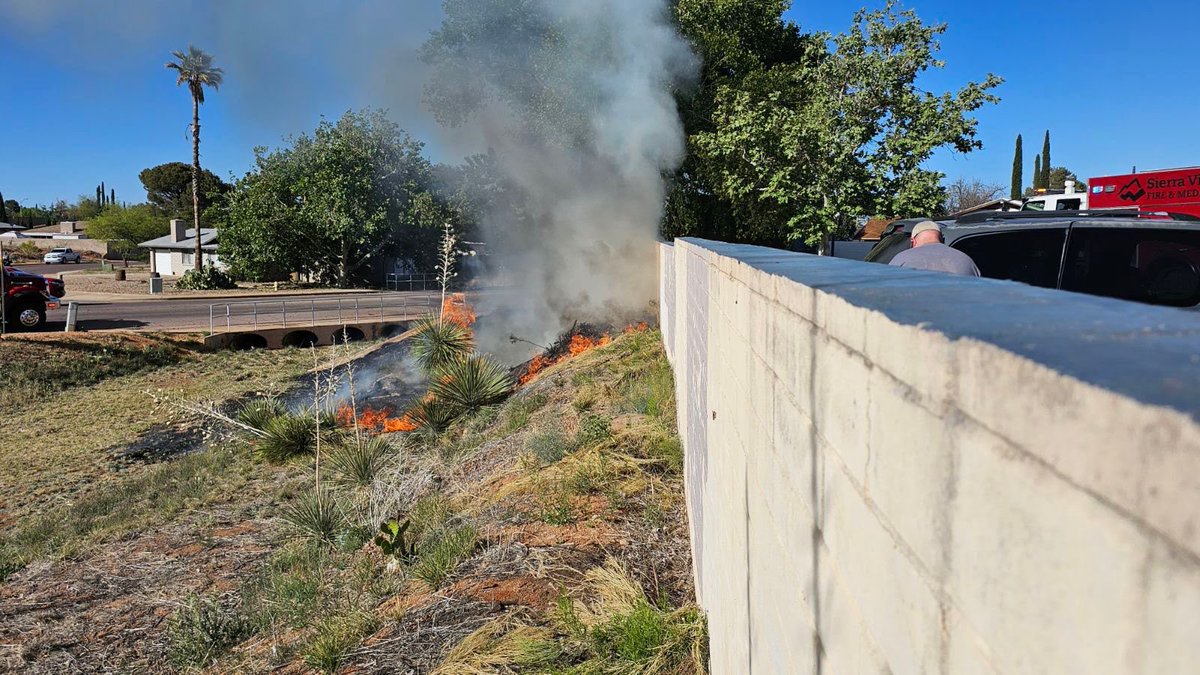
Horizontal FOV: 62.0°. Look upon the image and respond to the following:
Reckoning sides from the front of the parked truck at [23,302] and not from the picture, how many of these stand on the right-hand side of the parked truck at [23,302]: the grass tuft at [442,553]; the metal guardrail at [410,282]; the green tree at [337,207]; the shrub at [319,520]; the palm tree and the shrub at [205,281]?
2

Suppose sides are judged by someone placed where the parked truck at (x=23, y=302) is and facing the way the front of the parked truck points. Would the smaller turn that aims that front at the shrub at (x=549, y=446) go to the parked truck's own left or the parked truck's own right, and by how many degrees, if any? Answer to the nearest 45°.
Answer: approximately 90° to the parked truck's own right

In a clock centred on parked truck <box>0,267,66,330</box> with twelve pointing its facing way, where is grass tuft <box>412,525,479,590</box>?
The grass tuft is roughly at 3 o'clock from the parked truck.

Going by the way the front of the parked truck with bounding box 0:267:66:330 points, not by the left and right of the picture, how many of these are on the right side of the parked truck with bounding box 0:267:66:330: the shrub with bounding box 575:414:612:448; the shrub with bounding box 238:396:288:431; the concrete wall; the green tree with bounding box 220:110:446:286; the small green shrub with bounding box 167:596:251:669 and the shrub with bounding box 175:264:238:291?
4

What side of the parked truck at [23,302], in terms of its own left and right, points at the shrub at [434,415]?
right

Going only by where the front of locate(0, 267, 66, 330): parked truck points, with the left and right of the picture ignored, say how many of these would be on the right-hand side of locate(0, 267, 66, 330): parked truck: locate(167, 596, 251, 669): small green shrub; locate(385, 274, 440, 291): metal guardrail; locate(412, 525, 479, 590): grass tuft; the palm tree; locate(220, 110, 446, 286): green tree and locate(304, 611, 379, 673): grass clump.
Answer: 3

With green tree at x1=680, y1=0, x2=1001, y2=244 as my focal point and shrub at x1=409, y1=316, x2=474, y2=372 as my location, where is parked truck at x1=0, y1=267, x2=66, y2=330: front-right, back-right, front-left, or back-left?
back-left

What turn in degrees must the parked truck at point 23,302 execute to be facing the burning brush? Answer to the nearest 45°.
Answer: approximately 45° to its right

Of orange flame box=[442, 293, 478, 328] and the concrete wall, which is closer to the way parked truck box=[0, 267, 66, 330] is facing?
the orange flame

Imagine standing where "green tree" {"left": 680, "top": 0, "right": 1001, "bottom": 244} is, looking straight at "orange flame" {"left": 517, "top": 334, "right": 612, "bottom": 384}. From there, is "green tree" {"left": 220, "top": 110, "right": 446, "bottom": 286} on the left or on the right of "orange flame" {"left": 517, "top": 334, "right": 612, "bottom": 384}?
right

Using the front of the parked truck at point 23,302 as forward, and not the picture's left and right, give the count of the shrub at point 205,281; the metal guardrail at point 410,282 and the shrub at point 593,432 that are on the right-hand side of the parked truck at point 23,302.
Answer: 1

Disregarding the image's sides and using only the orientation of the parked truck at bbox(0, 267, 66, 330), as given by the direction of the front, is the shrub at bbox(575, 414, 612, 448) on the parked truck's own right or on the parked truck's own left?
on the parked truck's own right

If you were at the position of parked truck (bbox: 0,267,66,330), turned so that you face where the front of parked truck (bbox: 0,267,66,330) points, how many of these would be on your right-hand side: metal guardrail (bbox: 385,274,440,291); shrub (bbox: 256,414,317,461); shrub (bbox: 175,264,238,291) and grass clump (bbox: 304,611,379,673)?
2

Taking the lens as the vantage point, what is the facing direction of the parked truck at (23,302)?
facing to the right of the viewer

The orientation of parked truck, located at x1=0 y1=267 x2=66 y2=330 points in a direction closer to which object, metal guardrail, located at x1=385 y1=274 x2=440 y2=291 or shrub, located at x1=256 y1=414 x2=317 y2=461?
the metal guardrail

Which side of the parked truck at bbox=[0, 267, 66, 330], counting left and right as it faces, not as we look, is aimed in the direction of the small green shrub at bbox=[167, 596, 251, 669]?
right

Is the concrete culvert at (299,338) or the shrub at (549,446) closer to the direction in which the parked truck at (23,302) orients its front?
the concrete culvert

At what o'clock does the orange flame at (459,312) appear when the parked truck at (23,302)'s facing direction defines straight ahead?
The orange flame is roughly at 2 o'clock from the parked truck.
